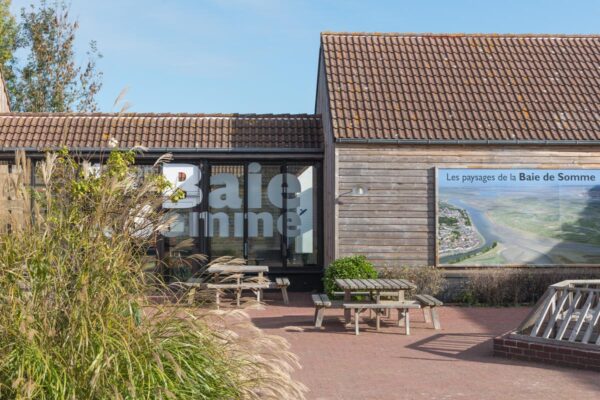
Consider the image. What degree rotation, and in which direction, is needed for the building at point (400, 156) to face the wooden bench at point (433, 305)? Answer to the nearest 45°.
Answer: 0° — it already faces it

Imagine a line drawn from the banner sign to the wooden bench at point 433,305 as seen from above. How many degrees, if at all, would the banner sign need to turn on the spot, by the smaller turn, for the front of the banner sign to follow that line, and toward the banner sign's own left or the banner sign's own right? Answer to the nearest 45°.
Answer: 0° — it already faces it

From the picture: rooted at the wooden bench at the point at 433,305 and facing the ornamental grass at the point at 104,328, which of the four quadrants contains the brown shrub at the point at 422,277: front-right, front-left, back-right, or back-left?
back-right

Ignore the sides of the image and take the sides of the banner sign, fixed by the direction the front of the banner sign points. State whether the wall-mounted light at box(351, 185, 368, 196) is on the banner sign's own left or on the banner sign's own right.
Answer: on the banner sign's own right

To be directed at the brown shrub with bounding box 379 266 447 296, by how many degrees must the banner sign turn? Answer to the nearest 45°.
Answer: approximately 45° to its right

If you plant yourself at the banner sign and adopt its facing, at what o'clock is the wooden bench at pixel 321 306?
The wooden bench is roughly at 1 o'clock from the banner sign.

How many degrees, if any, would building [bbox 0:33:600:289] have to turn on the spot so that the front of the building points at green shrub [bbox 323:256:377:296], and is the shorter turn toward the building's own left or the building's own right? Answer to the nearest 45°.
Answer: approximately 45° to the building's own right

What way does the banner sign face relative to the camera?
toward the camera

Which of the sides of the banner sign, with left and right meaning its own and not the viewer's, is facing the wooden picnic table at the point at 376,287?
front

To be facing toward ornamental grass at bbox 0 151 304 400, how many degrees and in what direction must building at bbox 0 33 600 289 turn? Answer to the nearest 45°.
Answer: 0° — it already faces it

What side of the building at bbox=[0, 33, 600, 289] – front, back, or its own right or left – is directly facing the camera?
front
